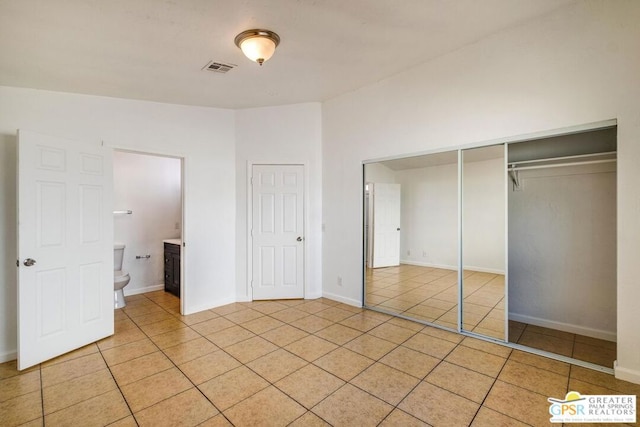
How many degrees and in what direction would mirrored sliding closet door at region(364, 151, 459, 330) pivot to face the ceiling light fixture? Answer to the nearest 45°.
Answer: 0° — it already faces it

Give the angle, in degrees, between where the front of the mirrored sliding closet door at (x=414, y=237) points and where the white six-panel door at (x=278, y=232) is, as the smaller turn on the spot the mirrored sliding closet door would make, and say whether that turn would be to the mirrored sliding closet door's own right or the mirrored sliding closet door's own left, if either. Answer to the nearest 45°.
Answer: approximately 45° to the mirrored sliding closet door's own right

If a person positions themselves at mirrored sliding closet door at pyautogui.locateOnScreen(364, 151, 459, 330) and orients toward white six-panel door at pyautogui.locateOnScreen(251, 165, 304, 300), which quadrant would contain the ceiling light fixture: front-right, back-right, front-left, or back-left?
front-left

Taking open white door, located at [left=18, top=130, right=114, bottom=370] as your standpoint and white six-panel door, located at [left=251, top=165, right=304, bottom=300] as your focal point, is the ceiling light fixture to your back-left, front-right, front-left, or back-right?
front-right

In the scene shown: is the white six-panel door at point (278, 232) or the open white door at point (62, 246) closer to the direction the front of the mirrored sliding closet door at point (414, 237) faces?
the open white door

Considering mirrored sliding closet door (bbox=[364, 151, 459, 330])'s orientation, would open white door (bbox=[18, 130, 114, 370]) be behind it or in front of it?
in front

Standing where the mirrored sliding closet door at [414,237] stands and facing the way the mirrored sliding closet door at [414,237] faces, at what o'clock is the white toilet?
The white toilet is roughly at 1 o'clock from the mirrored sliding closet door.

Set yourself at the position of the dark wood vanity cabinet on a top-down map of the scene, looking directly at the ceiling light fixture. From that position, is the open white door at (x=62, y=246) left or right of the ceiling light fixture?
right

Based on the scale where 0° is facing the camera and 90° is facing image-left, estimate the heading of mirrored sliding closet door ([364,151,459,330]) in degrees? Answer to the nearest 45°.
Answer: approximately 45°

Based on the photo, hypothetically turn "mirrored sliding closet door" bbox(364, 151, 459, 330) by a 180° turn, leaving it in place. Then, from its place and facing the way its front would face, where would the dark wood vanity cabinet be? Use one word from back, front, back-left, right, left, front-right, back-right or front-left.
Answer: back-left

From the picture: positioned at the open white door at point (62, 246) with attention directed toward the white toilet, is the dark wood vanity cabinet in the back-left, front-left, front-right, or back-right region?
front-right

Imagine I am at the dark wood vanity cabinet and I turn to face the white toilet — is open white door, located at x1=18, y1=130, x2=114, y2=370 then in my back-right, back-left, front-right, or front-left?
front-left
